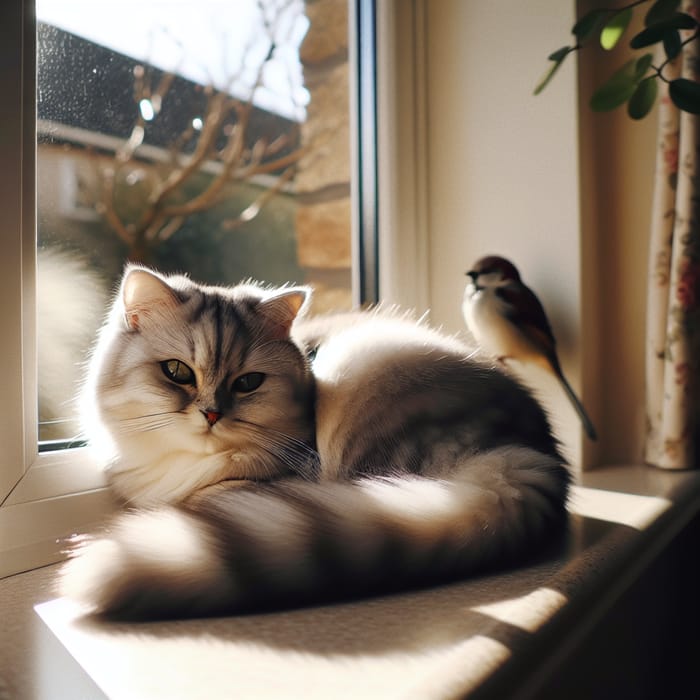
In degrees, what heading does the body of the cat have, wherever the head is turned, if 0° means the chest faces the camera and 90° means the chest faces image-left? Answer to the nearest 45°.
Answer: approximately 45°

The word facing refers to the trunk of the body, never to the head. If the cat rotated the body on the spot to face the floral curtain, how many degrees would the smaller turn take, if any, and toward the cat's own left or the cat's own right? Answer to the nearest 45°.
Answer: approximately 180°
